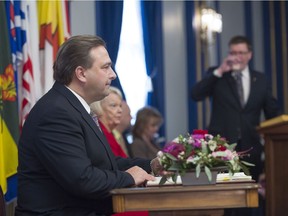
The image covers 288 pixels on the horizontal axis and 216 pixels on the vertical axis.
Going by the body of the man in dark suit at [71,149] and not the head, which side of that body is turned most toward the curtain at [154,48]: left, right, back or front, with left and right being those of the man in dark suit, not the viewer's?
left

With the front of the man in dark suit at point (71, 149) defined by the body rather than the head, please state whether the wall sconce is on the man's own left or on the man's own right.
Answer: on the man's own left

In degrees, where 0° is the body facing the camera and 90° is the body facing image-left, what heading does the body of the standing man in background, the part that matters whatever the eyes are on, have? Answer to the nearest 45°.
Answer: approximately 0°

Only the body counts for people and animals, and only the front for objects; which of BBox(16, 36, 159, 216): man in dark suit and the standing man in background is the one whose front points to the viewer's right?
the man in dark suit

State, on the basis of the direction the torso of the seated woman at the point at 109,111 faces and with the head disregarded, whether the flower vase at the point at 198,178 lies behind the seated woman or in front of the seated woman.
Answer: in front

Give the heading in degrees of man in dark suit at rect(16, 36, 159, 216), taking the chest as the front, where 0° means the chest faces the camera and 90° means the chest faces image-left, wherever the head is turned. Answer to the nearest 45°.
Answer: approximately 270°

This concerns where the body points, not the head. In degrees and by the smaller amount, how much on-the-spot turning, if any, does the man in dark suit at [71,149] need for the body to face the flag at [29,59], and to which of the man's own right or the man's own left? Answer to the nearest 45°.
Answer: approximately 90° to the man's own left

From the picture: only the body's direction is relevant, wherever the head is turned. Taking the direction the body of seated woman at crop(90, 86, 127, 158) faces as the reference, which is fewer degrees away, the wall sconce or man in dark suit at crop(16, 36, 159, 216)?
the man in dark suit

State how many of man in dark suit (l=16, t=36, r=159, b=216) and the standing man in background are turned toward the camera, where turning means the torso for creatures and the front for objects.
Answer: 1

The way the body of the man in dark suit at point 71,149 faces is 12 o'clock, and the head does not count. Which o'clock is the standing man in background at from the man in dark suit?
The standing man in background is roughly at 10 o'clock from the man in dark suit.

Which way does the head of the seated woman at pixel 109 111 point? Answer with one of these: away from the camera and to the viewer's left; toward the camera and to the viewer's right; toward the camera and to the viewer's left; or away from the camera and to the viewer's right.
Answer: toward the camera and to the viewer's right

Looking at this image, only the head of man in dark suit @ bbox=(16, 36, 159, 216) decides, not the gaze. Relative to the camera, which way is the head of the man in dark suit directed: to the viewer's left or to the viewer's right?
to the viewer's right

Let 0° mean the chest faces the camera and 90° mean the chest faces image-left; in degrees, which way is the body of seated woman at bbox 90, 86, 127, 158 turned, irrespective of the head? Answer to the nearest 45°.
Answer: approximately 315°

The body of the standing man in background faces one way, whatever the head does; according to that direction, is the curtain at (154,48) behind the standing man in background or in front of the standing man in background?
behind

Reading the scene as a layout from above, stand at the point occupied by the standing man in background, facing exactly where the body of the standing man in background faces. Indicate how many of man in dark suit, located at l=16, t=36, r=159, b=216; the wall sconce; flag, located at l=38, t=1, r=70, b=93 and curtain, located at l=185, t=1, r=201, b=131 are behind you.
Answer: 2

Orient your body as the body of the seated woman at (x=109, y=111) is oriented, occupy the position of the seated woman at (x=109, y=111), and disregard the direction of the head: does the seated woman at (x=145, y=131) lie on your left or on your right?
on your left
